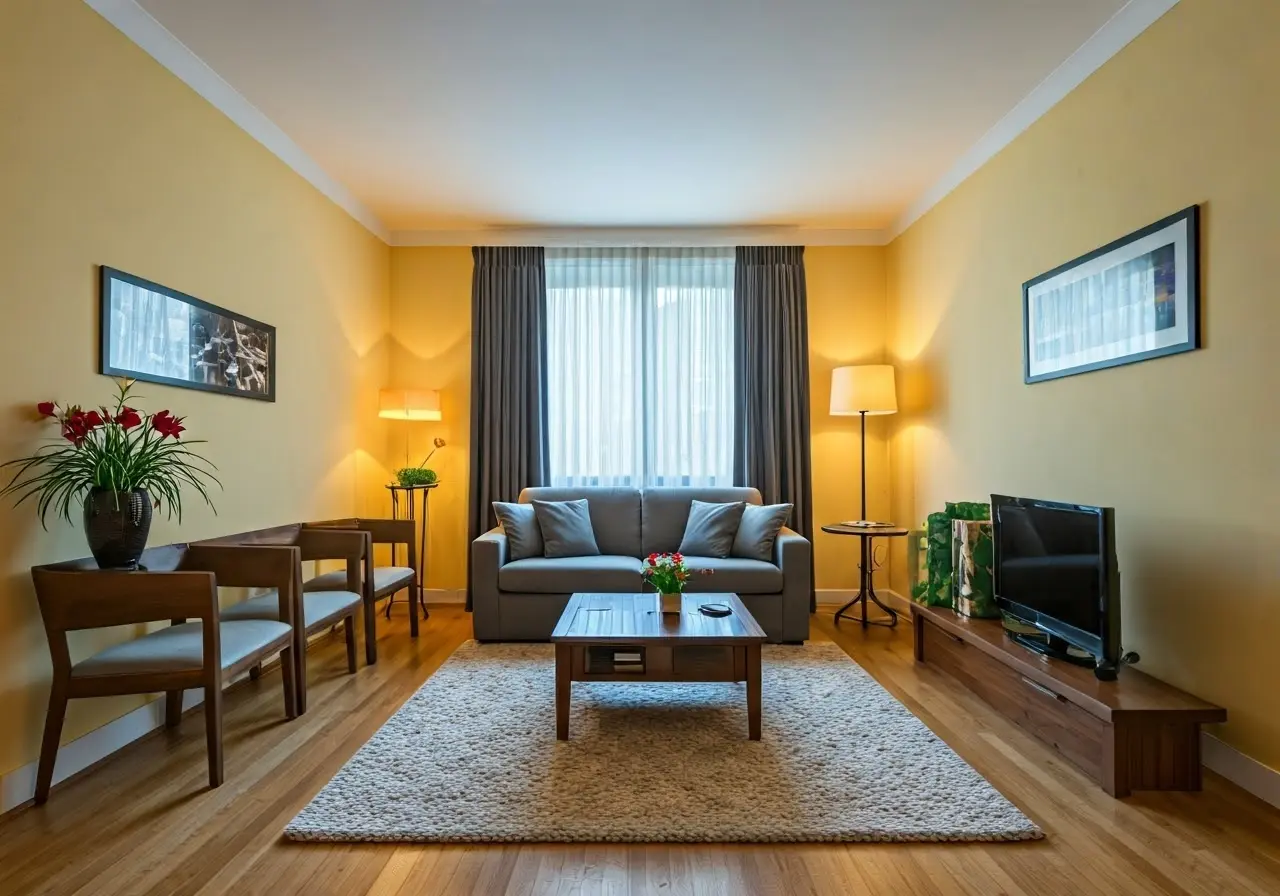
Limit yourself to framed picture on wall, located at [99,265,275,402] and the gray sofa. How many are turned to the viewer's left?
0

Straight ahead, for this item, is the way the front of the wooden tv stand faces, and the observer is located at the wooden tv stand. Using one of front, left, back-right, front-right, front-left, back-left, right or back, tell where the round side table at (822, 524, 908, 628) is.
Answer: right

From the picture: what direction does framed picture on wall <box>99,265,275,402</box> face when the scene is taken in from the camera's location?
facing the viewer and to the right of the viewer

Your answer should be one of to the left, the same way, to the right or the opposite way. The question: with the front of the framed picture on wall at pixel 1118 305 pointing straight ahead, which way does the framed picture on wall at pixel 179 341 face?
the opposite way

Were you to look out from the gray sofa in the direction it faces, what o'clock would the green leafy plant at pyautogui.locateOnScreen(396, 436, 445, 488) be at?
The green leafy plant is roughly at 4 o'clock from the gray sofa.

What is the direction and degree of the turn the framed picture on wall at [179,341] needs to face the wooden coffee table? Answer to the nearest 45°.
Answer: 0° — it already faces it

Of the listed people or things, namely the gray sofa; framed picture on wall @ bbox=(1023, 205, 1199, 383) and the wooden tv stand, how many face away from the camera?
0

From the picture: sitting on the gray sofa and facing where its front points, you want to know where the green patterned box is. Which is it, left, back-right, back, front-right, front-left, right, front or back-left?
left

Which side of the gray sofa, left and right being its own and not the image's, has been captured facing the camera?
front

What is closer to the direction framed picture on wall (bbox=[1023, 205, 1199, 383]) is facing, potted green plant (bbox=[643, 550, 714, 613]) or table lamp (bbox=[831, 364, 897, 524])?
the potted green plant

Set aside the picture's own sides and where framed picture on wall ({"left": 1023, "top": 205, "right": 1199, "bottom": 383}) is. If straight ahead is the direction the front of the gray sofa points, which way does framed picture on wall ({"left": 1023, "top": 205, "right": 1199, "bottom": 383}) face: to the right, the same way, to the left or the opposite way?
to the right

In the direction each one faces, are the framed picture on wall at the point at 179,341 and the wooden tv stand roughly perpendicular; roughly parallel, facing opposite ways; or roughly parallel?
roughly parallel, facing opposite ways

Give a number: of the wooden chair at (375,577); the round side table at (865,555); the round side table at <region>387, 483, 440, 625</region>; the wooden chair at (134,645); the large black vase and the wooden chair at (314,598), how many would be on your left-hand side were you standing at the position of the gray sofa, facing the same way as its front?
1

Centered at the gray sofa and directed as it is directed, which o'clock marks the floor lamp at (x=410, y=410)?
The floor lamp is roughly at 4 o'clock from the gray sofa.

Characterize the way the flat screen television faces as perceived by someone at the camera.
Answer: facing the viewer and to the left of the viewer
